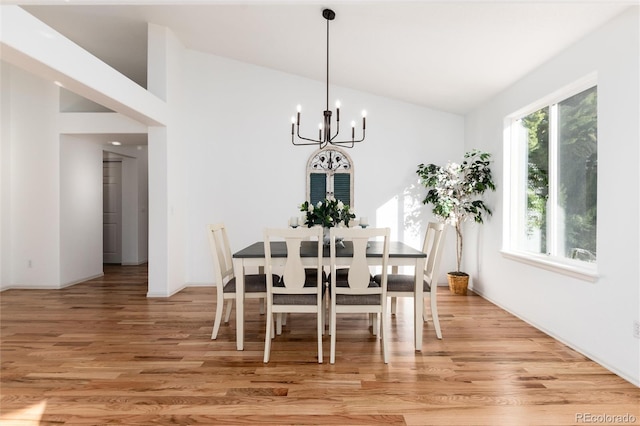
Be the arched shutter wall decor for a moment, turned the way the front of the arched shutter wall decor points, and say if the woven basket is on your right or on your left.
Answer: on your left

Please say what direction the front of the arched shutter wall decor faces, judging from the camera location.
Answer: facing the viewer

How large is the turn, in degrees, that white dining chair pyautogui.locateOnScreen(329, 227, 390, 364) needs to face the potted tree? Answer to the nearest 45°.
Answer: approximately 45° to its right

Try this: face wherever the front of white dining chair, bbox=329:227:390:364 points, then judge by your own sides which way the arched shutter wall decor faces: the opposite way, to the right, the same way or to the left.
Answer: the opposite way

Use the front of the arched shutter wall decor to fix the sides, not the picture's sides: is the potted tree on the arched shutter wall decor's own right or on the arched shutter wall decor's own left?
on the arched shutter wall decor's own left

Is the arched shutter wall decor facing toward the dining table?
yes

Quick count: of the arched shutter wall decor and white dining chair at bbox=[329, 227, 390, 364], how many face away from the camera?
1

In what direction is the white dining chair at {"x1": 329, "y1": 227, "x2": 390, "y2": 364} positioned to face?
away from the camera

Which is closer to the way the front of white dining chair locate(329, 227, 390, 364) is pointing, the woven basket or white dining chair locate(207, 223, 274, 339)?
the woven basket

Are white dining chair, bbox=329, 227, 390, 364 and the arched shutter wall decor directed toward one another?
yes

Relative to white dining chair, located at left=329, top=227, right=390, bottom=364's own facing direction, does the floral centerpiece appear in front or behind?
in front

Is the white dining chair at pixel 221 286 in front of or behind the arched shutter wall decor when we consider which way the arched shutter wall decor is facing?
in front

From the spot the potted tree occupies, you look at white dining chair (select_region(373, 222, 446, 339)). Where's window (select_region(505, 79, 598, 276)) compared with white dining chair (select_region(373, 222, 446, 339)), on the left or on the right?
left

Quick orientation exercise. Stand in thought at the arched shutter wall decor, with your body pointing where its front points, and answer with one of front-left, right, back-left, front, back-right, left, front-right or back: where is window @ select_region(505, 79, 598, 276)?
front-left

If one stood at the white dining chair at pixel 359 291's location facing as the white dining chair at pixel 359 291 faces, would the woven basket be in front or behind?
in front

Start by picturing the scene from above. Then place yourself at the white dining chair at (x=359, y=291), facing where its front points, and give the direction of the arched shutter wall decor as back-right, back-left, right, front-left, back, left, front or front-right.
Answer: front

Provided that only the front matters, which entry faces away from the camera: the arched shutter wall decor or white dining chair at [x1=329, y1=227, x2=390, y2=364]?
the white dining chair

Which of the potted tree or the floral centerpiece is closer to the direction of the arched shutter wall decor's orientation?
the floral centerpiece
